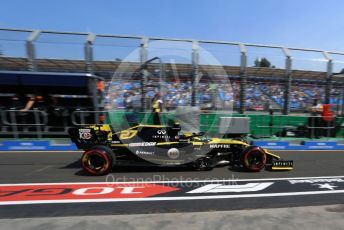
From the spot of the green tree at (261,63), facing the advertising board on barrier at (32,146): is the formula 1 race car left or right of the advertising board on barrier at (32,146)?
left

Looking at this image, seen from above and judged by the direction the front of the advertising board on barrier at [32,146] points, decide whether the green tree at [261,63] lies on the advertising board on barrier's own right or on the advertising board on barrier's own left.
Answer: on the advertising board on barrier's own left

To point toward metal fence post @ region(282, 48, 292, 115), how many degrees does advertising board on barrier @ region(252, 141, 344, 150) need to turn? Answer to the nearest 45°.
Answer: approximately 180°

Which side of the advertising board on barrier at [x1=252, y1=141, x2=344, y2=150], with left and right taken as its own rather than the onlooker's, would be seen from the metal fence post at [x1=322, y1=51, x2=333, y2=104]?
back

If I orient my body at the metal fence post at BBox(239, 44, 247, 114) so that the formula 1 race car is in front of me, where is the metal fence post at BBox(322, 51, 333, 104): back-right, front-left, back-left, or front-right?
back-left

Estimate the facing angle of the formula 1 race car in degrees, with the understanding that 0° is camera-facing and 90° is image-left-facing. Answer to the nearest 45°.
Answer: approximately 270°

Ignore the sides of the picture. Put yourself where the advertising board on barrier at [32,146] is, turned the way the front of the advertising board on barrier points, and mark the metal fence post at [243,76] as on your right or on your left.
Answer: on your left

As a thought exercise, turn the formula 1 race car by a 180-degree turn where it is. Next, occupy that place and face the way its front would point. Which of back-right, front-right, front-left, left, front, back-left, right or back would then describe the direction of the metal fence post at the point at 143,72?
right

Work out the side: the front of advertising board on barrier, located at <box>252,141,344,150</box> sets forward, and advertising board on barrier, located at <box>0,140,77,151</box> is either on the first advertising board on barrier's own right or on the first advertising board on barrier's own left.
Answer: on the first advertising board on barrier's own right

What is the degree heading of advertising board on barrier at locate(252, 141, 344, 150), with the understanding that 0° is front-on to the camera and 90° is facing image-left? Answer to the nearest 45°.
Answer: approximately 0°

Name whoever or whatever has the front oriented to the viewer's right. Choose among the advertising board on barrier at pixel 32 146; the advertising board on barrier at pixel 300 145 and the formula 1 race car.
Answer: the formula 1 race car

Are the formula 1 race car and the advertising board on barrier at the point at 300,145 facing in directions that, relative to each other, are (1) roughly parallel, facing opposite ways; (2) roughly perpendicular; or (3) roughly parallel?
roughly perpendicular
